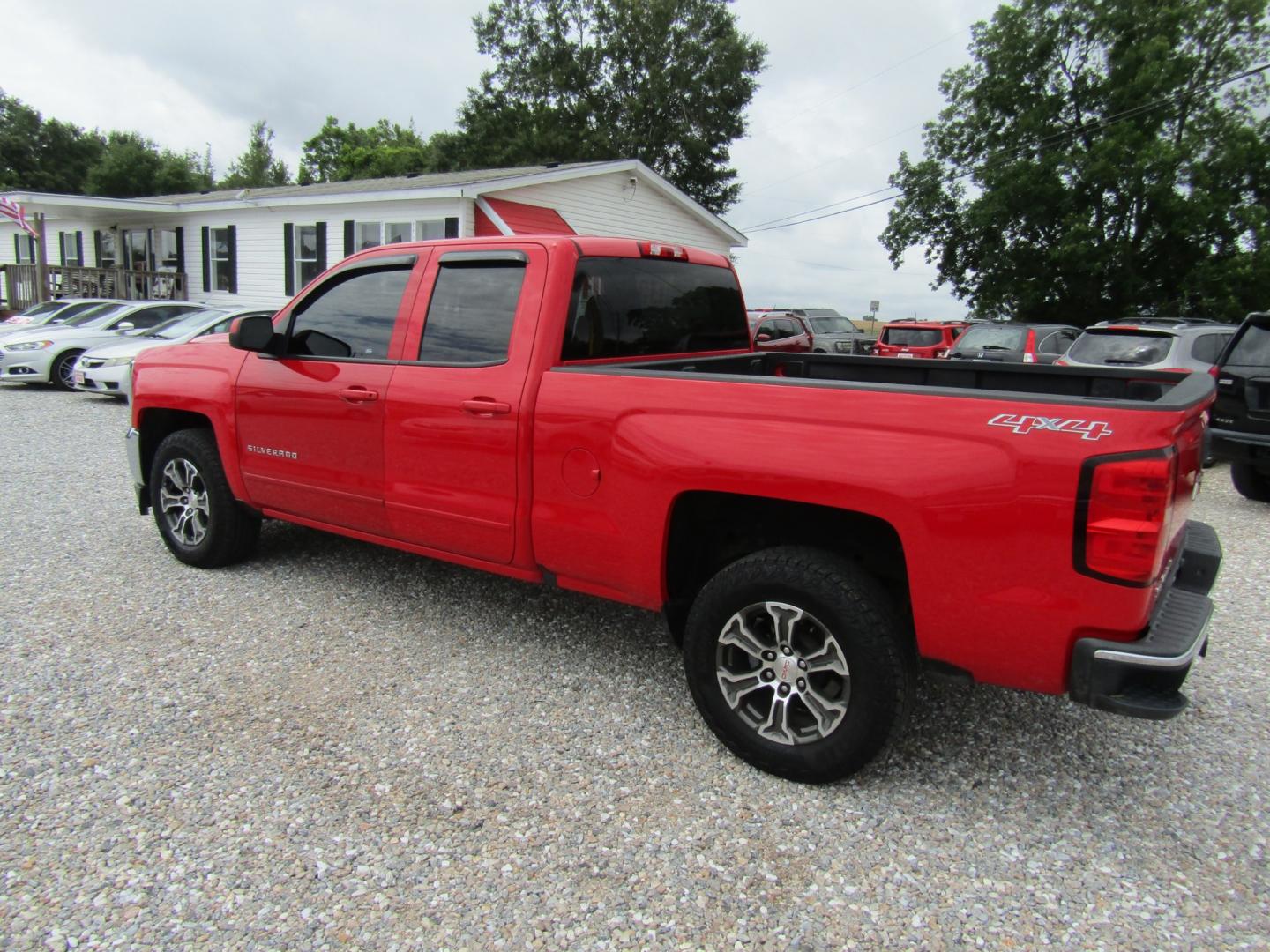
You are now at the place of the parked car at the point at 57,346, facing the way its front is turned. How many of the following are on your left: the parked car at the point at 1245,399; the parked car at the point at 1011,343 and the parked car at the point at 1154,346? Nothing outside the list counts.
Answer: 3

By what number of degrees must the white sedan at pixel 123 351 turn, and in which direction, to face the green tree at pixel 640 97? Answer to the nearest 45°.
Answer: approximately 180°

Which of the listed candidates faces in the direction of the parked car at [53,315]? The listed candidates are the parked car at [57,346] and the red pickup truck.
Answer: the red pickup truck

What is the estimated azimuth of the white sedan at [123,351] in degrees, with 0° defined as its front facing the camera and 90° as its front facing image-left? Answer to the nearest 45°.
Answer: approximately 45°

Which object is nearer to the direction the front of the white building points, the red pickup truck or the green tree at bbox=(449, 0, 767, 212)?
the red pickup truck

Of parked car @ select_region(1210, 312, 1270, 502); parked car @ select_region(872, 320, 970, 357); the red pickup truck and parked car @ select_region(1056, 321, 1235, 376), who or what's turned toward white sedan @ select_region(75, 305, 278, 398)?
the red pickup truck

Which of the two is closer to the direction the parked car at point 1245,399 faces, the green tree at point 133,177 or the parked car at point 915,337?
the parked car

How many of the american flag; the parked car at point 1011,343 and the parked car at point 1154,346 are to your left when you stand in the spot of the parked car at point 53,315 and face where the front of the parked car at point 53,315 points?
2

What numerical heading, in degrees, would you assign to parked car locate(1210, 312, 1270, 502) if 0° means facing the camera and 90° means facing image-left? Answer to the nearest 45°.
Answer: approximately 225°

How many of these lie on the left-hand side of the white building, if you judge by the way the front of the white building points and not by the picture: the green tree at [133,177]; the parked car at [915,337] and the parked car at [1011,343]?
2

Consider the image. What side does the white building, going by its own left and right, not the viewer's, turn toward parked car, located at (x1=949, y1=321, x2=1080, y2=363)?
left

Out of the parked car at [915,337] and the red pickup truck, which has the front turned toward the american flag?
the red pickup truck
